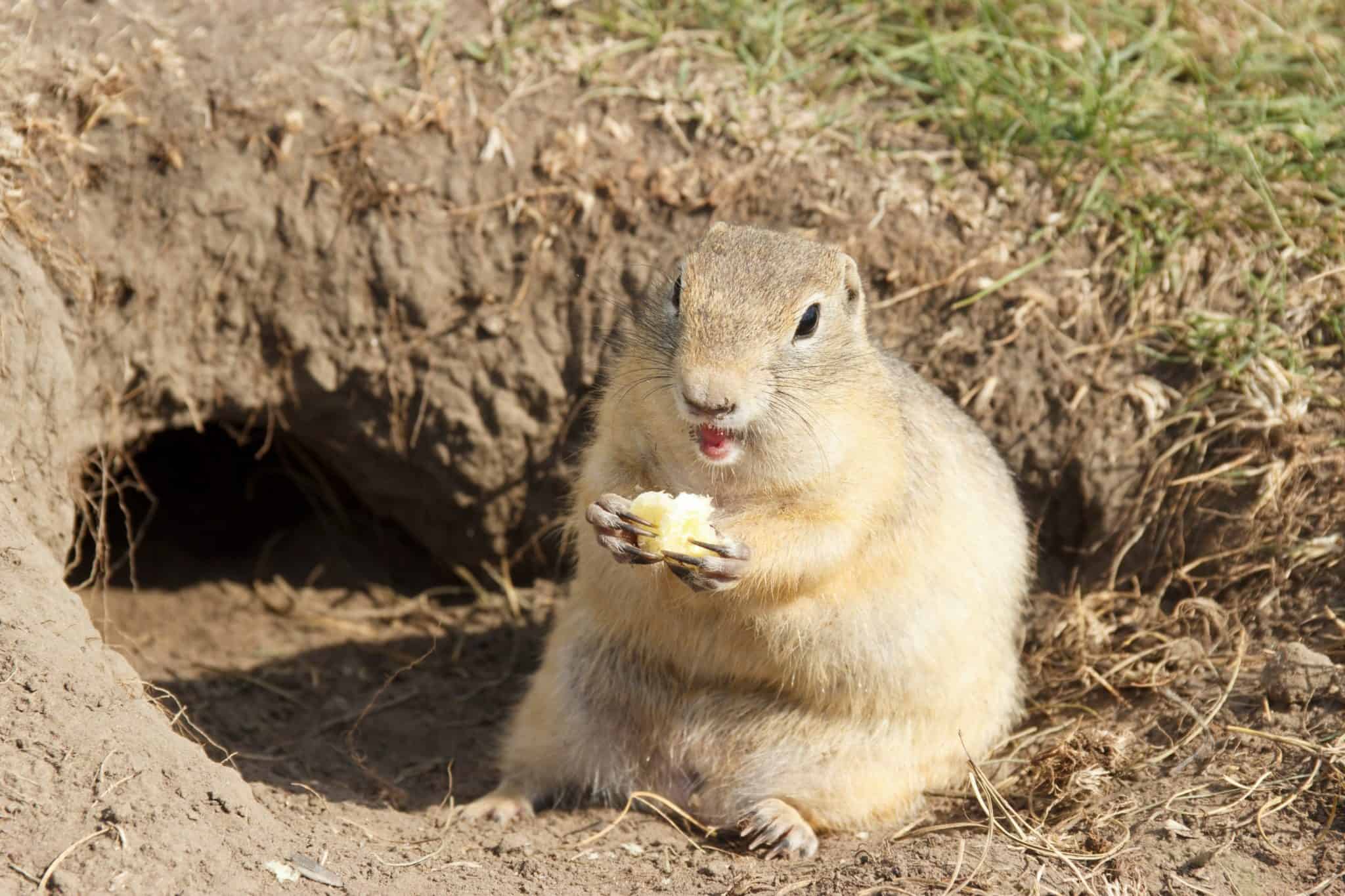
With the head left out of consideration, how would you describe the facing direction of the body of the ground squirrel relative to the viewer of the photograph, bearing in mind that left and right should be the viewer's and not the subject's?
facing the viewer and to the left of the viewer

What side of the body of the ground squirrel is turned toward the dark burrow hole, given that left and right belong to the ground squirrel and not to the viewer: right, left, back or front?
right

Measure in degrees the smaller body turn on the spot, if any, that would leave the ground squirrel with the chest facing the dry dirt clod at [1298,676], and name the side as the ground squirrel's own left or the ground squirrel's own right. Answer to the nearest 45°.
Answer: approximately 135° to the ground squirrel's own left

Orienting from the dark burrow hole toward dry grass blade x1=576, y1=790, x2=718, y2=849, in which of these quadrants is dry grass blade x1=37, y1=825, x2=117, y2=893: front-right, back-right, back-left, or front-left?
front-right
